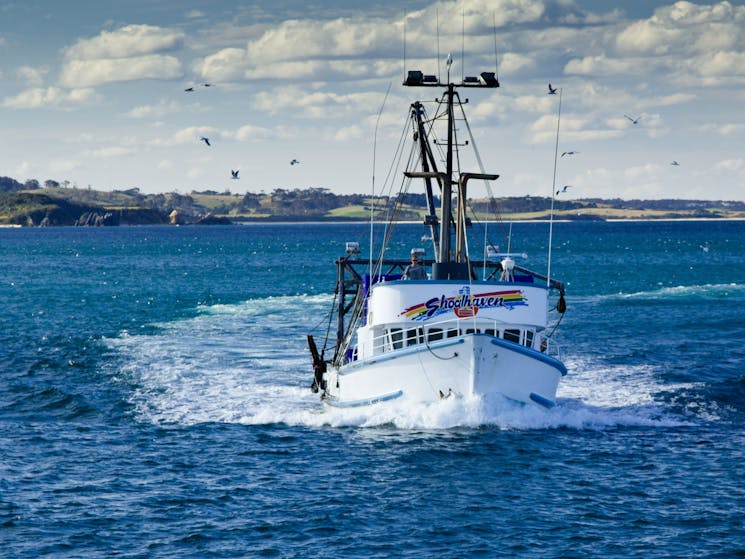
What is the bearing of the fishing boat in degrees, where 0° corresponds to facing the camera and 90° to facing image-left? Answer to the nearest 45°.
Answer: approximately 0°

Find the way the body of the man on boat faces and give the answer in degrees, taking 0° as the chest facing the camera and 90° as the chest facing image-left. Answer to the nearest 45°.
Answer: approximately 0°
